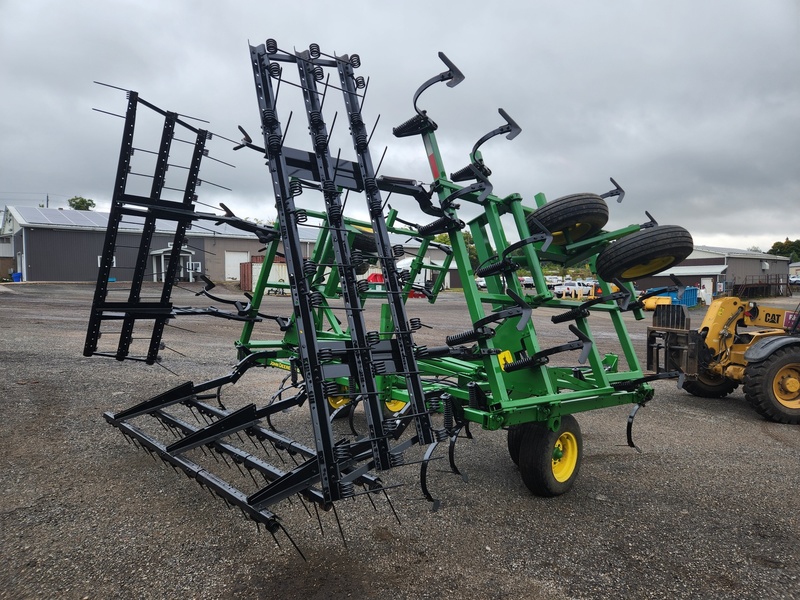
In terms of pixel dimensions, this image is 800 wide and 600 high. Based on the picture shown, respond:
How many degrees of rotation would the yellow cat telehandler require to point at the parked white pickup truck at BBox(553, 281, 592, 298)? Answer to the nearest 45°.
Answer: approximately 135° to its right

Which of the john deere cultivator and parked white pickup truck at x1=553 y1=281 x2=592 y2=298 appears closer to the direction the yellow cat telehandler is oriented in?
the john deere cultivator

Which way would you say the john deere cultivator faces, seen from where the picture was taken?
facing away from the viewer and to the right of the viewer

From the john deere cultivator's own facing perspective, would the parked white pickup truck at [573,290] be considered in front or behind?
in front

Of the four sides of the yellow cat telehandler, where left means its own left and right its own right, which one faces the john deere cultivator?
front

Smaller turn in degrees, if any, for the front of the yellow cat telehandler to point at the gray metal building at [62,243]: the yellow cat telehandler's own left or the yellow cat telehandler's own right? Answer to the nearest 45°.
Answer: approximately 45° to the yellow cat telehandler's own right

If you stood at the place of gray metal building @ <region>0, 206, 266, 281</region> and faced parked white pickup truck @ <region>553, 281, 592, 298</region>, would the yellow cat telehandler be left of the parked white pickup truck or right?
right

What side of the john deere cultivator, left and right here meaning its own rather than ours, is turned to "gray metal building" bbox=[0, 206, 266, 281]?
left

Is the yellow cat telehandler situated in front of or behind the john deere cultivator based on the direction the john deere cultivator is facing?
in front

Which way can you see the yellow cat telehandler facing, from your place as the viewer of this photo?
facing the viewer and to the left of the viewer
